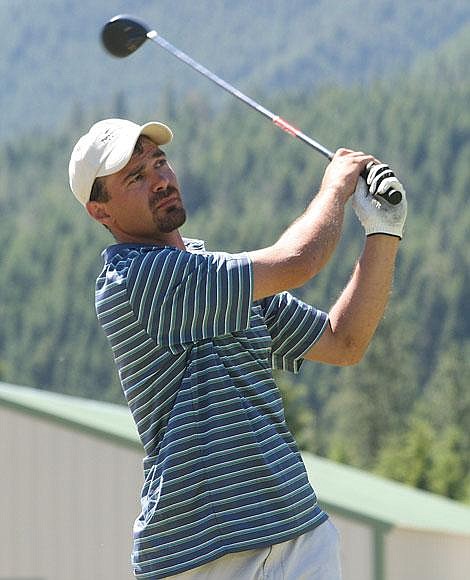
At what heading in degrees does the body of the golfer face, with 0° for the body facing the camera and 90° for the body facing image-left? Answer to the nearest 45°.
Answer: approximately 315°

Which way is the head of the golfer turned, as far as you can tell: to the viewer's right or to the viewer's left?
to the viewer's right
